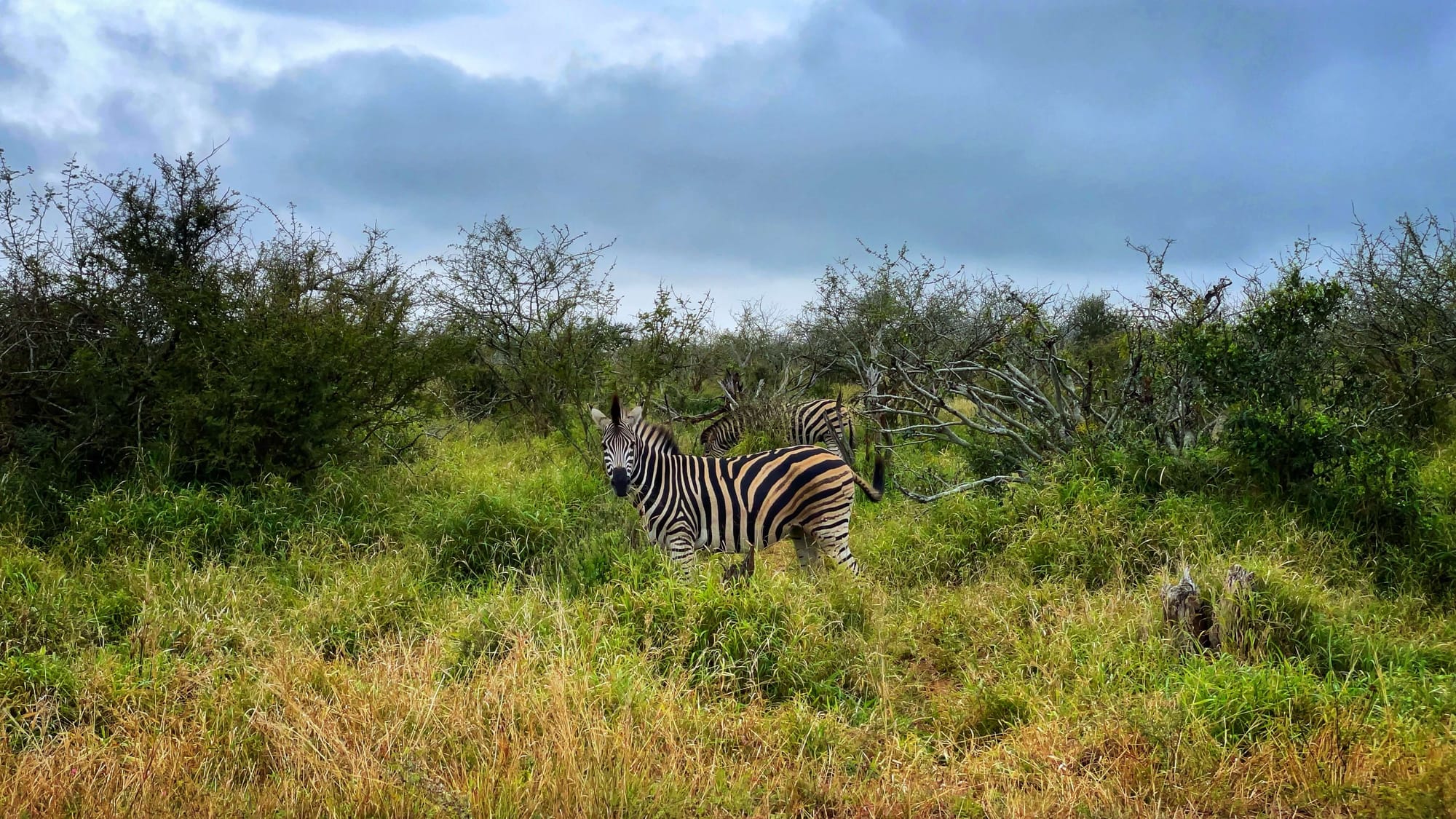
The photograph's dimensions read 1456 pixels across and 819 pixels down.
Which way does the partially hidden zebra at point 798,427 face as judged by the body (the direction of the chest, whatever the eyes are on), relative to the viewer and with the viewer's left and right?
facing to the left of the viewer

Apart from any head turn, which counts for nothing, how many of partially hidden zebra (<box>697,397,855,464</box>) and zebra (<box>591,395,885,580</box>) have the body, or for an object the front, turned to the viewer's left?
2

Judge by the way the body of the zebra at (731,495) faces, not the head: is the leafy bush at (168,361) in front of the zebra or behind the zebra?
in front

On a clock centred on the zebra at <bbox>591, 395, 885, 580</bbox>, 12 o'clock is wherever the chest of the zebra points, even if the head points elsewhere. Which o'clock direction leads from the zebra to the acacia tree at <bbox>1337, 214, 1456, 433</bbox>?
The acacia tree is roughly at 5 o'clock from the zebra.

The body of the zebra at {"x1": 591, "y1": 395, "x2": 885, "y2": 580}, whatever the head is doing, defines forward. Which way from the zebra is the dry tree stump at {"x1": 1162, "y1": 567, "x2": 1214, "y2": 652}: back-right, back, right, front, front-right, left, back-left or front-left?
back-left

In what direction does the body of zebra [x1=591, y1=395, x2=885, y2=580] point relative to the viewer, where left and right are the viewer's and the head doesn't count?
facing to the left of the viewer

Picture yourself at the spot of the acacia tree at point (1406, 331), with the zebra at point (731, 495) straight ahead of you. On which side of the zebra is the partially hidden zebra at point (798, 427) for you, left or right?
right

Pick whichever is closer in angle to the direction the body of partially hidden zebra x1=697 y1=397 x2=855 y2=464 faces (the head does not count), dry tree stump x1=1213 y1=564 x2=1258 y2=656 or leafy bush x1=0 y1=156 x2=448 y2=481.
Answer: the leafy bush

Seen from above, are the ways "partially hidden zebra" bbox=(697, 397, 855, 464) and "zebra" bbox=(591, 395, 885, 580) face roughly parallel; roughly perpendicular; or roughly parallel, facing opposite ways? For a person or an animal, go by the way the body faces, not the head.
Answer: roughly parallel

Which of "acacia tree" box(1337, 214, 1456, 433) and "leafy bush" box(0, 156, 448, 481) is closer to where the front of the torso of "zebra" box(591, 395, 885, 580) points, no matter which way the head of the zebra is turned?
the leafy bush

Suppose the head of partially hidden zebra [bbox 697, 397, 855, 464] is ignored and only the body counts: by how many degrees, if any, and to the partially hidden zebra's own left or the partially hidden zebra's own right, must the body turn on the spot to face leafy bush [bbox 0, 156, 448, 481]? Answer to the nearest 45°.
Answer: approximately 45° to the partially hidden zebra's own left

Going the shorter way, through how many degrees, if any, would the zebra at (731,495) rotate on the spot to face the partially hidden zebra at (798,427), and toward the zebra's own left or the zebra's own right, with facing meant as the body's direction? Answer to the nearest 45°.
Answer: approximately 90° to the zebra's own right

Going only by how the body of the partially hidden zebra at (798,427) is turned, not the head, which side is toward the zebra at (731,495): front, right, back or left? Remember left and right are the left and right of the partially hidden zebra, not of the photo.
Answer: left
